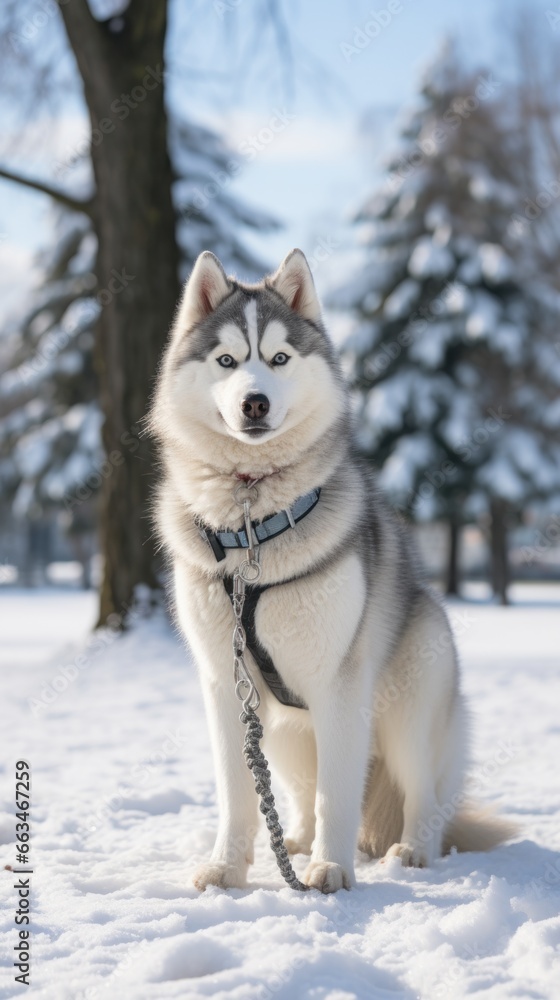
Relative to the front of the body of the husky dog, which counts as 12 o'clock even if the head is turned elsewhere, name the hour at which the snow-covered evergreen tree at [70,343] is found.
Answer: The snow-covered evergreen tree is roughly at 4 o'clock from the husky dog.

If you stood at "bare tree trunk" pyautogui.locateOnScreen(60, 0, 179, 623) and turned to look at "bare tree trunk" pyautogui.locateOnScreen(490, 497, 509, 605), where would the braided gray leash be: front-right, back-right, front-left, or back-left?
back-right

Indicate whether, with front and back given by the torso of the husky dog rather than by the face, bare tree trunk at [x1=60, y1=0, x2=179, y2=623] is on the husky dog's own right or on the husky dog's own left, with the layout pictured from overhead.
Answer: on the husky dog's own right

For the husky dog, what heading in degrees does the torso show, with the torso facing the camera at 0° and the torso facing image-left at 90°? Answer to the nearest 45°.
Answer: approximately 45°

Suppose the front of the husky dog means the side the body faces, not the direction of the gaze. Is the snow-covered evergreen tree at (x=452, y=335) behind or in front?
behind

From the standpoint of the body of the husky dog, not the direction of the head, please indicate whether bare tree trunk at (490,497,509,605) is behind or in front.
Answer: behind
